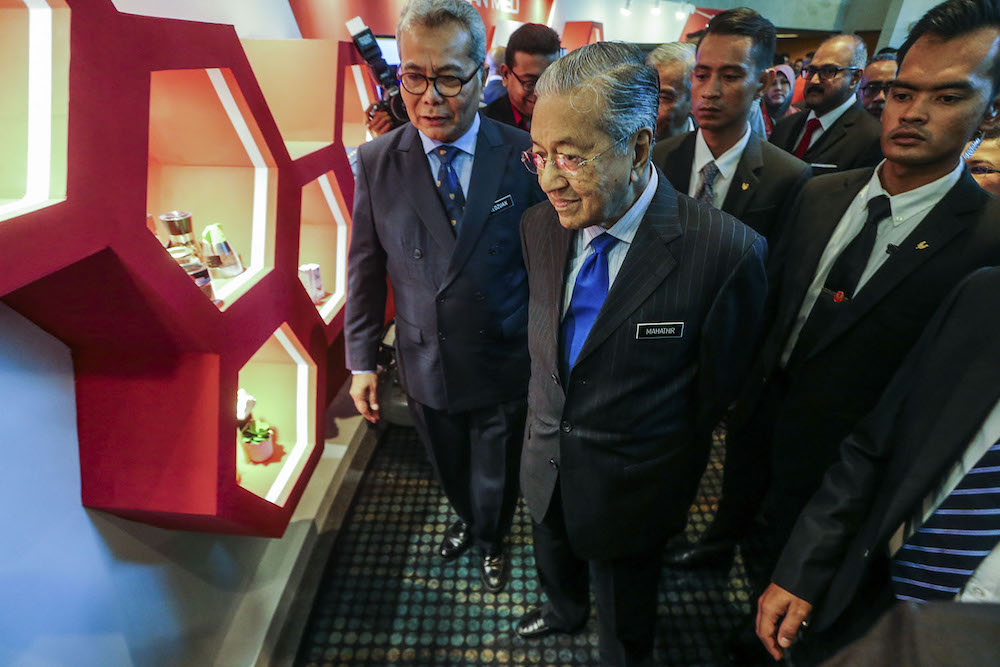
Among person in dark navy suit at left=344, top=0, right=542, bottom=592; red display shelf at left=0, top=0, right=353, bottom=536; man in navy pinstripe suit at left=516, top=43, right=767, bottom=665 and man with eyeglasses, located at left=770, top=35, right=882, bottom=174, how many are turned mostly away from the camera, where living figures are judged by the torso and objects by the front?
0

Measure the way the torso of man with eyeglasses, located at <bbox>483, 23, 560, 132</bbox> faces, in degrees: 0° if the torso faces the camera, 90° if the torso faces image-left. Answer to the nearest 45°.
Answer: approximately 315°

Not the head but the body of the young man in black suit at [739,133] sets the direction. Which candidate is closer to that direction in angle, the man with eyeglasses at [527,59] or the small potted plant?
the small potted plant

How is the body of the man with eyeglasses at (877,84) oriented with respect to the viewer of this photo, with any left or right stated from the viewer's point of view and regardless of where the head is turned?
facing the viewer and to the left of the viewer

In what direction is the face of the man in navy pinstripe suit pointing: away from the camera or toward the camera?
toward the camera

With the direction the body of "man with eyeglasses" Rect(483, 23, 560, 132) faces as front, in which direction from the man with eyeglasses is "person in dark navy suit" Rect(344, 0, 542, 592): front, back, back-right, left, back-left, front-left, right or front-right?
front-right

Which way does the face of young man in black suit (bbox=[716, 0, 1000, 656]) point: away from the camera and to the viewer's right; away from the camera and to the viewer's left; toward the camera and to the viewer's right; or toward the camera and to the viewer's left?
toward the camera and to the viewer's left

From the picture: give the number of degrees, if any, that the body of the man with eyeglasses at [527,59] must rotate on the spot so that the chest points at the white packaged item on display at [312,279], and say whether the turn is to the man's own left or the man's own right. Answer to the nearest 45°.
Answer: approximately 90° to the man's own right

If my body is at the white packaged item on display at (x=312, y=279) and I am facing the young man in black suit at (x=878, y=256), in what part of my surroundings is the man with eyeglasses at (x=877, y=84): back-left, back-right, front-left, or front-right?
front-left

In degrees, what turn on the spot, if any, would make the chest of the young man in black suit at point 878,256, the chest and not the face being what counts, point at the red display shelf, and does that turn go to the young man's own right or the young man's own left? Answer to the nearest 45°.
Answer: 0° — they already face it

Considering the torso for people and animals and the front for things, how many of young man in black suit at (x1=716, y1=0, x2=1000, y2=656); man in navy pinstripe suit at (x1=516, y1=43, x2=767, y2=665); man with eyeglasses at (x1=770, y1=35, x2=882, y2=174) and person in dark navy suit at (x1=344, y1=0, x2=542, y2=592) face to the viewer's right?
0

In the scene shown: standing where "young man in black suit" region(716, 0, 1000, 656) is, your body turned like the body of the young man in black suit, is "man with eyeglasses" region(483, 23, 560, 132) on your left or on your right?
on your right

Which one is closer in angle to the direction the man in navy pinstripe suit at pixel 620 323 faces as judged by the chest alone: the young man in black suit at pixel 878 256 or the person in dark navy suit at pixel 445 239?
the person in dark navy suit

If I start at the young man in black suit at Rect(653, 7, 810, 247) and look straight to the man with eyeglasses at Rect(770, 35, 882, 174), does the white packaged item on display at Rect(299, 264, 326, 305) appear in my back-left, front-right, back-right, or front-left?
back-left

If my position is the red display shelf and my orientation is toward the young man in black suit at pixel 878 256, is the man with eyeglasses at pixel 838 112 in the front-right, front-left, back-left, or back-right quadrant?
front-left

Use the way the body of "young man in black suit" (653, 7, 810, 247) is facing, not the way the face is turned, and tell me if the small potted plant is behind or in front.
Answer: in front
